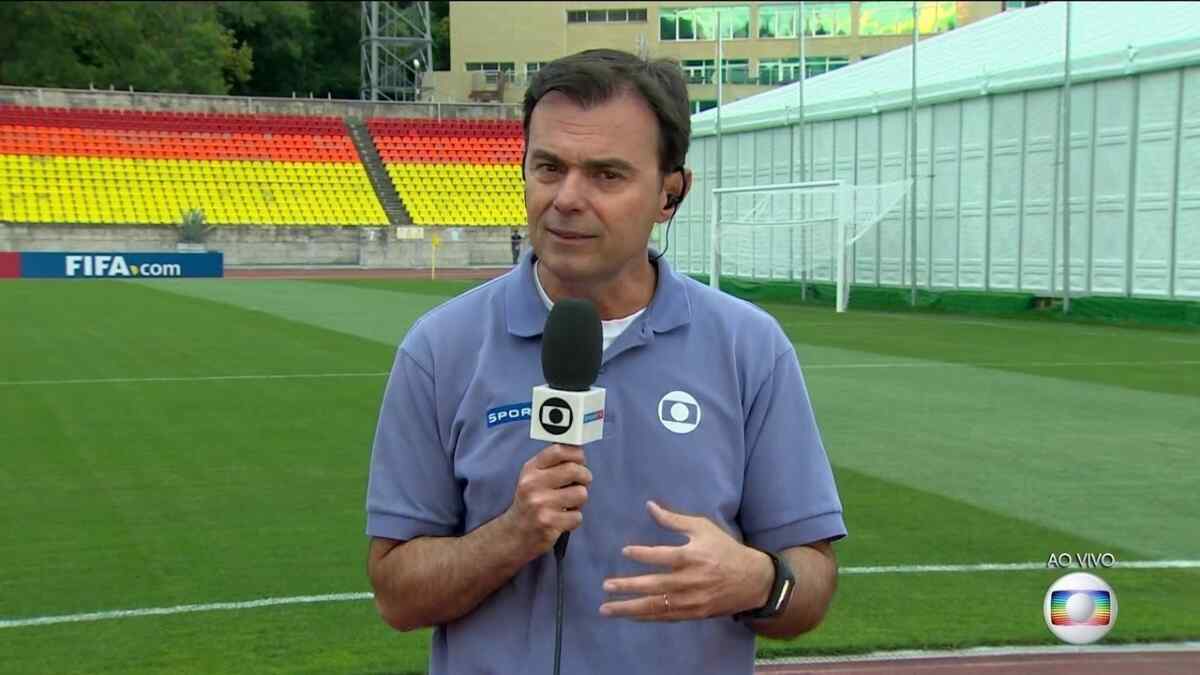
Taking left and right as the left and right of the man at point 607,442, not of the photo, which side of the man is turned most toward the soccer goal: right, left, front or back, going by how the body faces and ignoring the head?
back

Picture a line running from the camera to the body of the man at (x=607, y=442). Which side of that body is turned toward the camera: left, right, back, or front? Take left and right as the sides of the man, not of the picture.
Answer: front

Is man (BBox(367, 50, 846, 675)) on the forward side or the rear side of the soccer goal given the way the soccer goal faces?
on the forward side

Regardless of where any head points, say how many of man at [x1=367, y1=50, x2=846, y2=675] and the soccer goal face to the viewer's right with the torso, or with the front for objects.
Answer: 0

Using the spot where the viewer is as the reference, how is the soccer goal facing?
facing the viewer and to the left of the viewer
